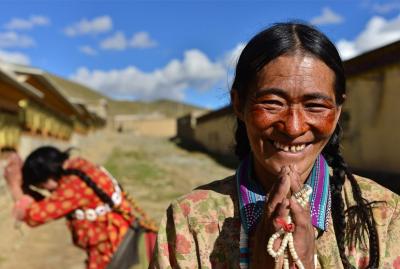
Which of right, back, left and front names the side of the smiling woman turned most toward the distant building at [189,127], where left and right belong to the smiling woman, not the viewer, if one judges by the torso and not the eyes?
back

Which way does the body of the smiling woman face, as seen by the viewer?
toward the camera

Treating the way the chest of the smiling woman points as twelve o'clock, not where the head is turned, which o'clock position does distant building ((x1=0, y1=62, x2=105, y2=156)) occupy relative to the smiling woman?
The distant building is roughly at 5 o'clock from the smiling woman.

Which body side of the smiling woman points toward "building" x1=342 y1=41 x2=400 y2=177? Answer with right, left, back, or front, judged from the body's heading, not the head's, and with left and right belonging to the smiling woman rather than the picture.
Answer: back

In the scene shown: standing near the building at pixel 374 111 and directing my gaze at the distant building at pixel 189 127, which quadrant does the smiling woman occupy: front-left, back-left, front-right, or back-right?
back-left
